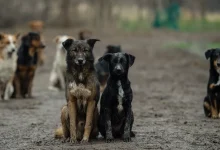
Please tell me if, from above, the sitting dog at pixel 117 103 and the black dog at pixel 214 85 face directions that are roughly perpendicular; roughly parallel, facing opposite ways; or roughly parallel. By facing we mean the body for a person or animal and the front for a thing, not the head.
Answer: roughly parallel

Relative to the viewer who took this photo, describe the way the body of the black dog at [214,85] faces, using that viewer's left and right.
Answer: facing the viewer

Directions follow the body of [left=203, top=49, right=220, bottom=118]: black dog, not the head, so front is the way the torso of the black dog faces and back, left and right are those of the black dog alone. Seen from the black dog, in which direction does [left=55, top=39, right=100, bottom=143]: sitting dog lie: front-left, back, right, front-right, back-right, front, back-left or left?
front-right

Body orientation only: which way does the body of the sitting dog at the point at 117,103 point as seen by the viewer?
toward the camera

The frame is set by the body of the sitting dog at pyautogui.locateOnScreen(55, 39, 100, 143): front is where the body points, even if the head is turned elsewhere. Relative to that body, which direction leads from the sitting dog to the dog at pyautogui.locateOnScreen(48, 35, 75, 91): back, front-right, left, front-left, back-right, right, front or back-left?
back

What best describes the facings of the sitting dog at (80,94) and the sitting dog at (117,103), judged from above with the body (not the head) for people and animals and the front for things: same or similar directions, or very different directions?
same or similar directions

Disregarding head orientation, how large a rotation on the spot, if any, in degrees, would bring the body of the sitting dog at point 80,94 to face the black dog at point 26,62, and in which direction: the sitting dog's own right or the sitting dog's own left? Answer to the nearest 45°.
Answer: approximately 180°

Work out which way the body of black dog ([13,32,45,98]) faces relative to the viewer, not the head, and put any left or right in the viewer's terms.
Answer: facing the viewer and to the right of the viewer

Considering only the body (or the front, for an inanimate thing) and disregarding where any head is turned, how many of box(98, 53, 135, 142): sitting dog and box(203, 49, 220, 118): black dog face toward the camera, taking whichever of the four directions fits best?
2

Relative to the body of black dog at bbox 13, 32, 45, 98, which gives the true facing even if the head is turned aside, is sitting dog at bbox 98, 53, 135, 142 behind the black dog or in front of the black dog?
in front
